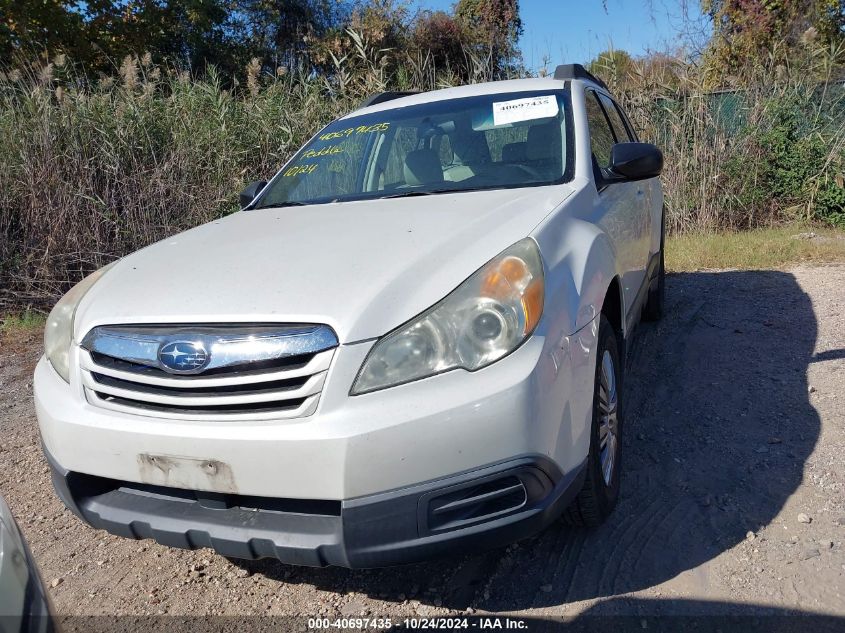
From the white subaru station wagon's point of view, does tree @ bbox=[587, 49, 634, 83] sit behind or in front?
behind

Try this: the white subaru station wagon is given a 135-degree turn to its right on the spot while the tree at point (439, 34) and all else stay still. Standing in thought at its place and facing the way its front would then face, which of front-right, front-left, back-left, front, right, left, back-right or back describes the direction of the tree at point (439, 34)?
front

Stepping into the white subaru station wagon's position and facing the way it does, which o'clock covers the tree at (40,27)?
The tree is roughly at 4 o'clock from the white subaru station wagon.

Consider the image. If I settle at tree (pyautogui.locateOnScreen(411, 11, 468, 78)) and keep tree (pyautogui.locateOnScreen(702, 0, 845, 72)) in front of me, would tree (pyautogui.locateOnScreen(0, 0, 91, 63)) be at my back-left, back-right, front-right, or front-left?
back-right

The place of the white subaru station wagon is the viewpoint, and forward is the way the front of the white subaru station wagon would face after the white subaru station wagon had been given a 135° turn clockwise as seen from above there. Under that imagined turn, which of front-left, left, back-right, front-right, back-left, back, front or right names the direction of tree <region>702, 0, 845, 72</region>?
front-right

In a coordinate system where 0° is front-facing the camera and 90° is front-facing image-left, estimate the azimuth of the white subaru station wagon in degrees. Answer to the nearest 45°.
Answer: approximately 45°

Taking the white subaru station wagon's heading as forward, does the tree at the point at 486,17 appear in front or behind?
behind
